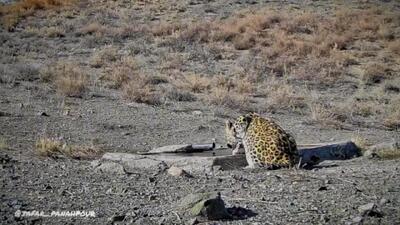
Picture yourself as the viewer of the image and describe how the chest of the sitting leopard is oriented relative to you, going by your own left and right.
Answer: facing to the left of the viewer

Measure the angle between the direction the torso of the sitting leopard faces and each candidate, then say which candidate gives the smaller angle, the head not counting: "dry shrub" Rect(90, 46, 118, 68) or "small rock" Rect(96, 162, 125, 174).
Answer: the small rock

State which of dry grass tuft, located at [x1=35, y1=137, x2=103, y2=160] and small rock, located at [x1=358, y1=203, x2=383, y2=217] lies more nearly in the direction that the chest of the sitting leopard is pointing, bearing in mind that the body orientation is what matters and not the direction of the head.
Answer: the dry grass tuft

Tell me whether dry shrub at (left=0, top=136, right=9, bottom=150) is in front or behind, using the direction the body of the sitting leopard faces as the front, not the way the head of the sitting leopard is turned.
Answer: in front

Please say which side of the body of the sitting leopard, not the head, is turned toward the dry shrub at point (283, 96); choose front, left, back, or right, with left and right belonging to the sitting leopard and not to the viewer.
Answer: right

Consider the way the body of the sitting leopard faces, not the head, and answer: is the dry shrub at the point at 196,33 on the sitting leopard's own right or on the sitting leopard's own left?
on the sitting leopard's own right

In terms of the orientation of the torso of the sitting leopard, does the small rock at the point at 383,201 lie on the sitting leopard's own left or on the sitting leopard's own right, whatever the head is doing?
on the sitting leopard's own left

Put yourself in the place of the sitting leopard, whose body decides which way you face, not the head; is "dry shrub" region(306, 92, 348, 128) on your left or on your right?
on your right

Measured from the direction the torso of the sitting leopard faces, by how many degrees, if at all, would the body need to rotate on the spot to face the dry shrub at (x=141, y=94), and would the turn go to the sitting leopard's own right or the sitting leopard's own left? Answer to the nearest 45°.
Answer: approximately 45° to the sitting leopard's own right

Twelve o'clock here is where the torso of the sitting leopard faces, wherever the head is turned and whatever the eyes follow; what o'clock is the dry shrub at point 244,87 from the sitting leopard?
The dry shrub is roughly at 3 o'clock from the sitting leopard.

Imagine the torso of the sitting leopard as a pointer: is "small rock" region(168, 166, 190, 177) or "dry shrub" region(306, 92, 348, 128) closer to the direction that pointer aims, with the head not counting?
the small rock

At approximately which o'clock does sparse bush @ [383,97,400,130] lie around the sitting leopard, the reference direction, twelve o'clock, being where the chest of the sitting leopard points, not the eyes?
The sparse bush is roughly at 4 o'clock from the sitting leopard.

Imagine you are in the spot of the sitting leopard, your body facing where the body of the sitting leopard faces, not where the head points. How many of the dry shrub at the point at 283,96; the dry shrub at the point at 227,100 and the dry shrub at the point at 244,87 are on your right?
3
